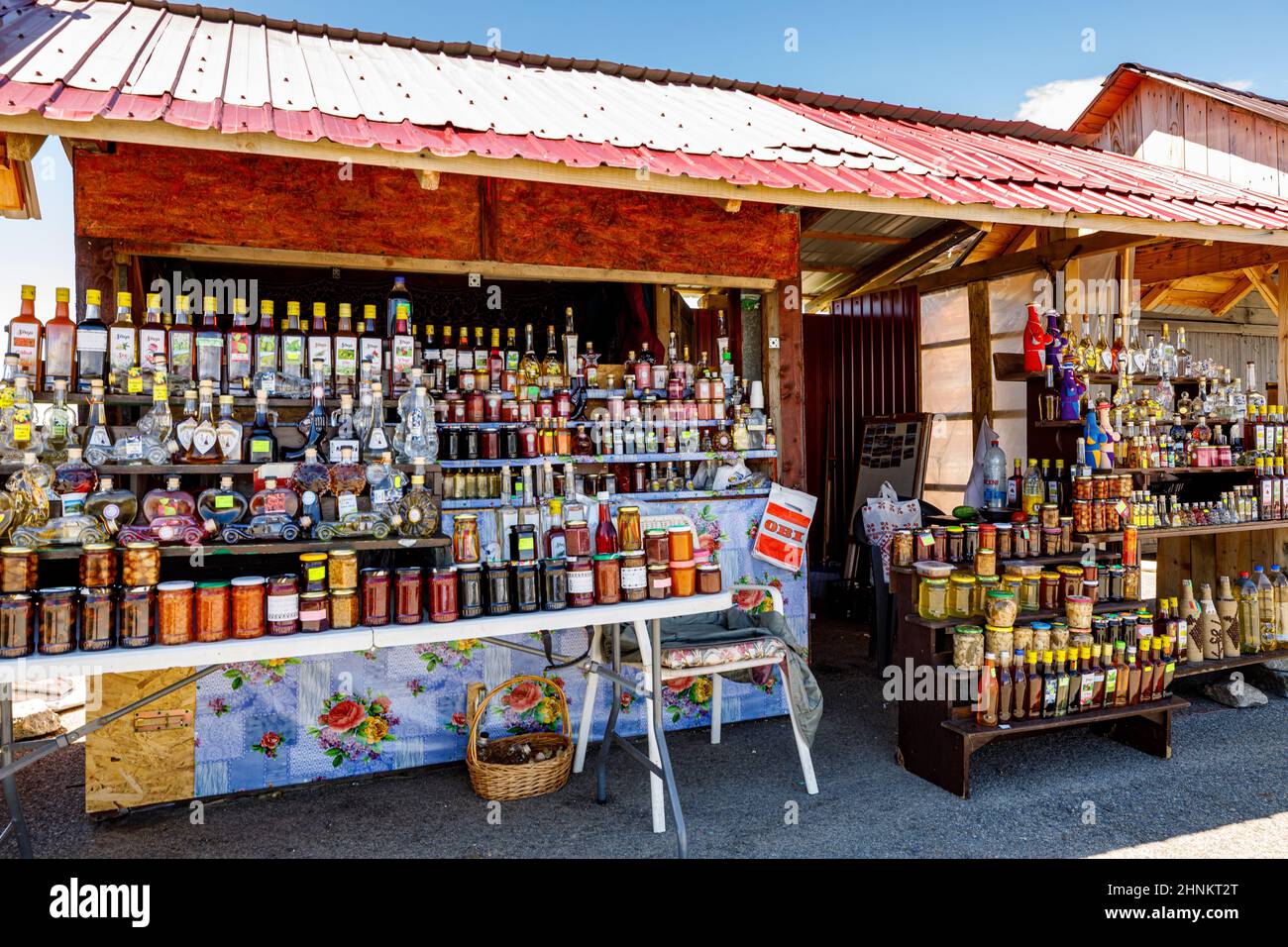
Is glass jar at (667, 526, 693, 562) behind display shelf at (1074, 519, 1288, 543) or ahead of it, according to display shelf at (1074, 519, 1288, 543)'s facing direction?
ahead

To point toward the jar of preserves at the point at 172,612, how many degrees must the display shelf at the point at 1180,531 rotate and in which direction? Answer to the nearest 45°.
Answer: approximately 45° to its right

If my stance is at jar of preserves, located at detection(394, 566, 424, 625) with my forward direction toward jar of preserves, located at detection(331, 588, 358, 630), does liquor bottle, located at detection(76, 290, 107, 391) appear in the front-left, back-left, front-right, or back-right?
front-right

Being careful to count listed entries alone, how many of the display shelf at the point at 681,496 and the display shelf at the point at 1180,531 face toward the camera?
2

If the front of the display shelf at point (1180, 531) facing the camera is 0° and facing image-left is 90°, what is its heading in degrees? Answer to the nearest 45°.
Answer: approximately 0°

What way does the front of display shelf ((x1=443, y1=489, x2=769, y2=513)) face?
toward the camera

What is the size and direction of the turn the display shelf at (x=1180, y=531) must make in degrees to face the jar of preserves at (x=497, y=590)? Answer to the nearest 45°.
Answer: approximately 45° to its right

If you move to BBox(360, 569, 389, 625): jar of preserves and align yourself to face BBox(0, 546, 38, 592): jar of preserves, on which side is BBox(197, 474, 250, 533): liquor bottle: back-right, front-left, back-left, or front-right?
front-right

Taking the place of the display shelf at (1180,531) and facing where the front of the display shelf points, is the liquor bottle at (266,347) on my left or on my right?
on my right

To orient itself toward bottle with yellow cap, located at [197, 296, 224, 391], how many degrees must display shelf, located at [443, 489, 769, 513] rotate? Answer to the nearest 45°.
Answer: approximately 45° to its right

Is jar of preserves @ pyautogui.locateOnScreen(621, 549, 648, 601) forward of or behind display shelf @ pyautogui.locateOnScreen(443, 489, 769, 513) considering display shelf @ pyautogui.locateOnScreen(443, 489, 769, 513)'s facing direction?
forward

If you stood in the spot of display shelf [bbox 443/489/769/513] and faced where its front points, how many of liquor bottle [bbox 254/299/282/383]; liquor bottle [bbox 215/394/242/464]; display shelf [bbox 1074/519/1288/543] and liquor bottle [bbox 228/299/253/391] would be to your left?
1

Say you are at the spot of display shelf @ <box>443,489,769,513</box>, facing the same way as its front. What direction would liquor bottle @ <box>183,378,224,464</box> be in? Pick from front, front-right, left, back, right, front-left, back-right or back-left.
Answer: front-right

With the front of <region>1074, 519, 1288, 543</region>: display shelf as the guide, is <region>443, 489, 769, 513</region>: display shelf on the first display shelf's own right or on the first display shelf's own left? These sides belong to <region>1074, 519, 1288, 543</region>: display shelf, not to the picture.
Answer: on the first display shelf's own right
